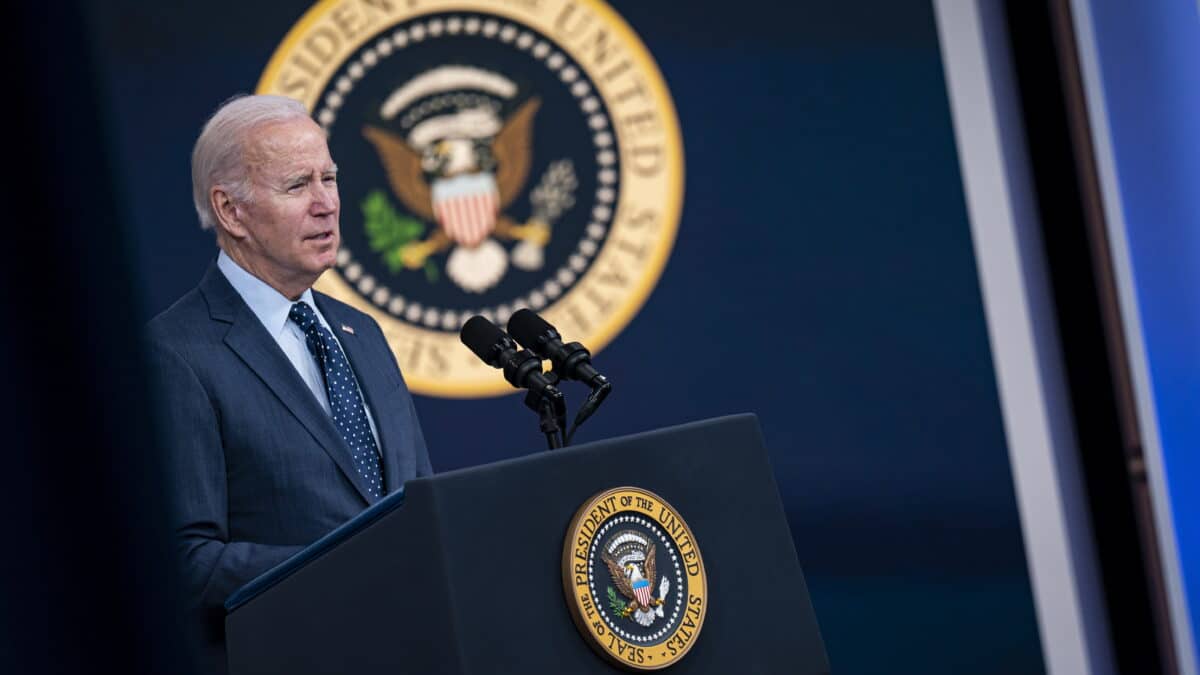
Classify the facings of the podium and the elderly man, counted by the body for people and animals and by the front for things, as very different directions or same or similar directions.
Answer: same or similar directions

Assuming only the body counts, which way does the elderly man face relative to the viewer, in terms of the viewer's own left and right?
facing the viewer and to the right of the viewer

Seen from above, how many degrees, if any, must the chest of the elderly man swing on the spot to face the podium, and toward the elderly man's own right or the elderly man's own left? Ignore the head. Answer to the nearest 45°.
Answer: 0° — they already face it

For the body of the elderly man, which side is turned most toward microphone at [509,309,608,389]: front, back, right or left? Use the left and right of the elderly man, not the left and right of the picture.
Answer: front

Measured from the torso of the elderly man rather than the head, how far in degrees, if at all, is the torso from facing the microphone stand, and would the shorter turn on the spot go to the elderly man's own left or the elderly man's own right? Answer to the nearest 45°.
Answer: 0° — they already face it
